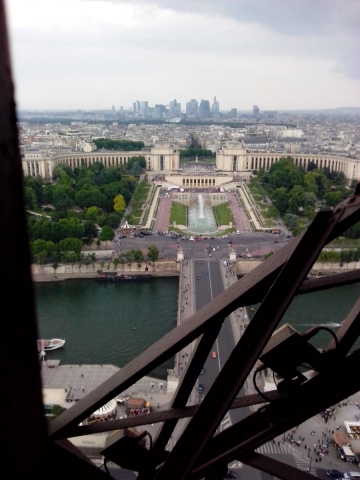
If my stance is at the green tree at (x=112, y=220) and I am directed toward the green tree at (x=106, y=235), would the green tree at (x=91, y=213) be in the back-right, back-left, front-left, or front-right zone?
back-right

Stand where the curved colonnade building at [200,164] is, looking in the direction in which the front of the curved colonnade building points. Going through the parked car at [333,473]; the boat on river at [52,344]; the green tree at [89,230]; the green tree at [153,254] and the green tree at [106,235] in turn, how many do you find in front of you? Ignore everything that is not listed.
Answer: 5

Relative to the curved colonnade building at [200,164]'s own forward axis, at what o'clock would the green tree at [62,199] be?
The green tree is roughly at 1 o'clock from the curved colonnade building.

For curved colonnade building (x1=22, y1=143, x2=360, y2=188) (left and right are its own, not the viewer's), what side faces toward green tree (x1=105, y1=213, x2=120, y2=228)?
front

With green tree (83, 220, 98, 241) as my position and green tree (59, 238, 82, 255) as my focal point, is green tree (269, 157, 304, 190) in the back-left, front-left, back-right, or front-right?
back-left

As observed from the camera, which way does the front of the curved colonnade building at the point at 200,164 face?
facing the viewer

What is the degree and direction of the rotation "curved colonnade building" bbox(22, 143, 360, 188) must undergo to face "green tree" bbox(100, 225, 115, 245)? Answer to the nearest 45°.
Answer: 0° — it already faces it

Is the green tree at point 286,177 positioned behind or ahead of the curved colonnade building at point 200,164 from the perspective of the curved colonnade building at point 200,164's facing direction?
ahead

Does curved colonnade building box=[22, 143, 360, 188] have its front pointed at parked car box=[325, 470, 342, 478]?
yes

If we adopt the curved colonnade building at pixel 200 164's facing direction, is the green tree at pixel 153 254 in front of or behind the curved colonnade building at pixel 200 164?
in front

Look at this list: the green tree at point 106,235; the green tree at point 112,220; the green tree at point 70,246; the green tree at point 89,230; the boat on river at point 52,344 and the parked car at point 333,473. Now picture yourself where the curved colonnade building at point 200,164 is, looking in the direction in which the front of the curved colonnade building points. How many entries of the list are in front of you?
6

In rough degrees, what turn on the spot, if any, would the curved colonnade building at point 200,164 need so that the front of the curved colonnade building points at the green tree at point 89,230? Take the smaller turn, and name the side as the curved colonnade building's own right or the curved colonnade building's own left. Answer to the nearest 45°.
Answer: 0° — it already faces it

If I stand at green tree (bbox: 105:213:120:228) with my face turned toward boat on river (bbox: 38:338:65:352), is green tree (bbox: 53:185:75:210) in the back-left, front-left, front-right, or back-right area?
back-right
